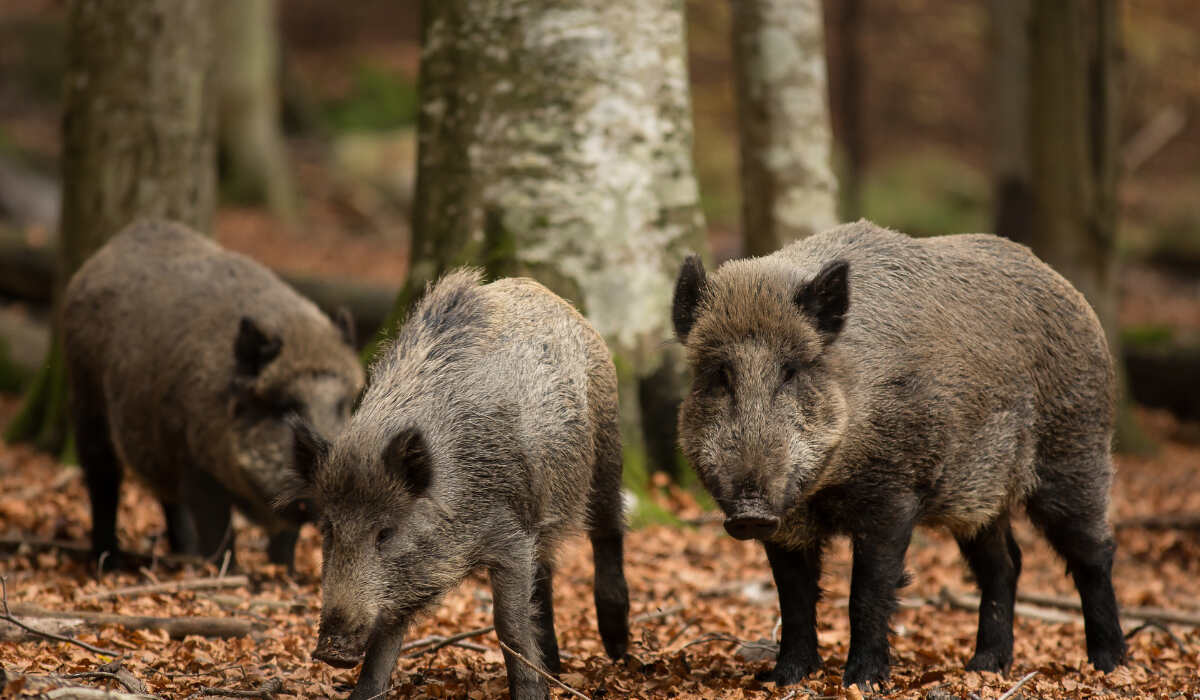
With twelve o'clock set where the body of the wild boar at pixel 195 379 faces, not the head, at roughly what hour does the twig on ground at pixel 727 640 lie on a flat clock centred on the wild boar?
The twig on ground is roughly at 12 o'clock from the wild boar.

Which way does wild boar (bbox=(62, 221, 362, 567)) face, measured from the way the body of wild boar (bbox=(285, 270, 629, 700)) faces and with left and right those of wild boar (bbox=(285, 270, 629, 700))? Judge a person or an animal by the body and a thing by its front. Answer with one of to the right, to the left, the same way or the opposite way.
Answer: to the left

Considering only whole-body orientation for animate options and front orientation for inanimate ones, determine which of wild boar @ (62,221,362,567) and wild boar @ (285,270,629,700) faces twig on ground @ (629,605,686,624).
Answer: wild boar @ (62,221,362,567)

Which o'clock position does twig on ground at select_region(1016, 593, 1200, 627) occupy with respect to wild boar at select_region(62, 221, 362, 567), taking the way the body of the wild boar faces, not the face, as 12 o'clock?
The twig on ground is roughly at 11 o'clock from the wild boar.

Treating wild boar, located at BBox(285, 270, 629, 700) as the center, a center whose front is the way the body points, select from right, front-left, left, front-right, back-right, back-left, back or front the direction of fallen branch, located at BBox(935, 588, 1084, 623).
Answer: back

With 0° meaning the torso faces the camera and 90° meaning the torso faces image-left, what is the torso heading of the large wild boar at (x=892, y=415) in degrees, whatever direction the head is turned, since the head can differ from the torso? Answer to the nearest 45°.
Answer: approximately 45°

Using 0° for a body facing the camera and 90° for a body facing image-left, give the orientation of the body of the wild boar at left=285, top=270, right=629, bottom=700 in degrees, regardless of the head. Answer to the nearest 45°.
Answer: approximately 45°
